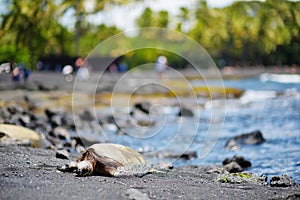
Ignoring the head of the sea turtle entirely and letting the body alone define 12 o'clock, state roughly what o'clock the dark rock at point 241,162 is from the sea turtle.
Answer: The dark rock is roughly at 6 o'clock from the sea turtle.

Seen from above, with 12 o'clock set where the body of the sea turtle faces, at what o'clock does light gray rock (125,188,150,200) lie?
The light gray rock is roughly at 10 o'clock from the sea turtle.

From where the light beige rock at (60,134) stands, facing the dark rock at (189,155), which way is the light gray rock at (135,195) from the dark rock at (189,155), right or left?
right

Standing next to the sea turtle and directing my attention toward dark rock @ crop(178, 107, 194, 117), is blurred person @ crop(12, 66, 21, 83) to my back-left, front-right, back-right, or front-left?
front-left

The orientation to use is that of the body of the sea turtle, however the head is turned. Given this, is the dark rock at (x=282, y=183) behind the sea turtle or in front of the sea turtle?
behind

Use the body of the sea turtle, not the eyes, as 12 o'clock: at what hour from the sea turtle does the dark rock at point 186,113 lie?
The dark rock is roughly at 5 o'clock from the sea turtle.

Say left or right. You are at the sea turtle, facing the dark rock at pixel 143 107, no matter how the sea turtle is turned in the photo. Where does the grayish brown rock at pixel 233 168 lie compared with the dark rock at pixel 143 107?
right

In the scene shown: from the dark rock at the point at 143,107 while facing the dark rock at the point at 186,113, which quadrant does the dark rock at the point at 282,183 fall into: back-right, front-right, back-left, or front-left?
front-right

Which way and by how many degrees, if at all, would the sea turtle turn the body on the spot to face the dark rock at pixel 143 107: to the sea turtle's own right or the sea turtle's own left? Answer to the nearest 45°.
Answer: approximately 135° to the sea turtle's own right

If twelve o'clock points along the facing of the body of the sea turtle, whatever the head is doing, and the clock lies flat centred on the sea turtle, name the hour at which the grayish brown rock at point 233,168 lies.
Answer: The grayish brown rock is roughly at 6 o'clock from the sea turtle.

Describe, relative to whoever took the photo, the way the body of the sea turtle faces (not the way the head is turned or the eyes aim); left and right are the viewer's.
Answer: facing the viewer and to the left of the viewer

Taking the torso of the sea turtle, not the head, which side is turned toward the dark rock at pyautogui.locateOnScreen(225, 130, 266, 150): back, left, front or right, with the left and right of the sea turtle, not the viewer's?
back
